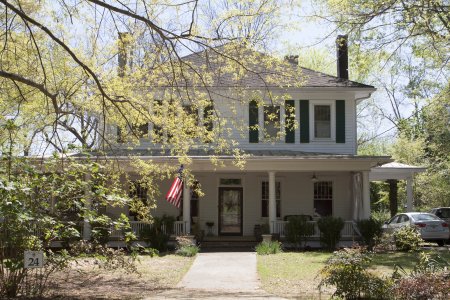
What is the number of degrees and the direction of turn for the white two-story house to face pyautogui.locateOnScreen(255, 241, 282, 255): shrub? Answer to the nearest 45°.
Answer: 0° — it already faces it

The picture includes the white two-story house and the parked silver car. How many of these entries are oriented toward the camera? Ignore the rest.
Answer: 1

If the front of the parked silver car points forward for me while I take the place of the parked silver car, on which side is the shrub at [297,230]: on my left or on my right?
on my left

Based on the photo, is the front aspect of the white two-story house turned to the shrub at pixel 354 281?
yes

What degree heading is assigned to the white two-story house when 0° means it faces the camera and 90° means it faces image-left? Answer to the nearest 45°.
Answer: approximately 0°
